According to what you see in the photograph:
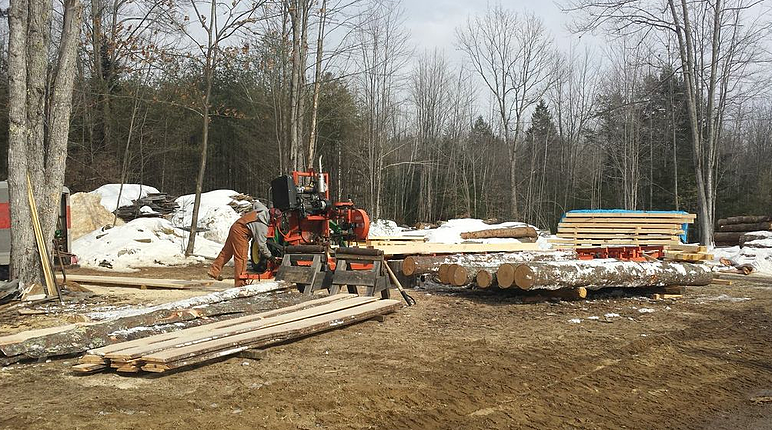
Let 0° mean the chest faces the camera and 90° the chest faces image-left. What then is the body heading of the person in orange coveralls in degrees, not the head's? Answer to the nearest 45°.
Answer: approximately 270°

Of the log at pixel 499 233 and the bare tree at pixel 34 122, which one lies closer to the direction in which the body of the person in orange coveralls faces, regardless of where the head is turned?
the log

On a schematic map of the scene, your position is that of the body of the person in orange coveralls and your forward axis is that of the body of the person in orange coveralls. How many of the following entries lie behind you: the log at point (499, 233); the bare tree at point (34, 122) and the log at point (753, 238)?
1

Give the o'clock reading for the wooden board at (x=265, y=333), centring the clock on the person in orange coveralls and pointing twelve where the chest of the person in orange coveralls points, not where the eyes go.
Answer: The wooden board is roughly at 3 o'clock from the person in orange coveralls.

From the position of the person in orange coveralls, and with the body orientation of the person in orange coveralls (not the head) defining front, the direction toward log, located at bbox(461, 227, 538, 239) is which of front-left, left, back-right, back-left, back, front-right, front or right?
front-left

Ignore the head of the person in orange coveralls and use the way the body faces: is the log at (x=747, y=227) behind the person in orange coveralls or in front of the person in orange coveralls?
in front

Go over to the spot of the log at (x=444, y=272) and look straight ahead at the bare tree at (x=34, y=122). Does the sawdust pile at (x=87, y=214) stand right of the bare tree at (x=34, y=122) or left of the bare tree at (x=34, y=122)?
right

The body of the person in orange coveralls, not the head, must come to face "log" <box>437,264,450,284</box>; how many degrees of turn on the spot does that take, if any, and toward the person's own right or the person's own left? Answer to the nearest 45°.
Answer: approximately 45° to the person's own right

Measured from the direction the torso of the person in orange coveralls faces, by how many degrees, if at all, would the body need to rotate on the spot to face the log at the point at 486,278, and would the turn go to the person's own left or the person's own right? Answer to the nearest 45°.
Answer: approximately 45° to the person's own right

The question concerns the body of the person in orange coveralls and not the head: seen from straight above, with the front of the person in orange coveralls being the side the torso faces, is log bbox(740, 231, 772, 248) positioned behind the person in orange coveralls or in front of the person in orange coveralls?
in front

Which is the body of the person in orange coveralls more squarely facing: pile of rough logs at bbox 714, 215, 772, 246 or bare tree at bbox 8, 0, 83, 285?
the pile of rough logs

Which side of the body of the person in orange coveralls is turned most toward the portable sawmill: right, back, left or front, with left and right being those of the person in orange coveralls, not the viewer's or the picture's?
front

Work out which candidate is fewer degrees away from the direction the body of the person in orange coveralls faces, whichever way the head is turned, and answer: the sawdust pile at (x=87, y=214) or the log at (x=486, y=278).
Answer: the log

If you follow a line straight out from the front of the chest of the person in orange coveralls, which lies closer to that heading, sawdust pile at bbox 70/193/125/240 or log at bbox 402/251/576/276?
the log
